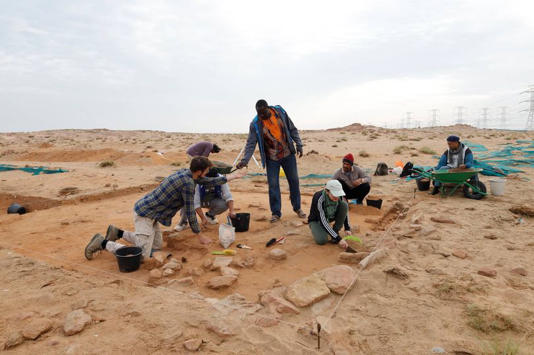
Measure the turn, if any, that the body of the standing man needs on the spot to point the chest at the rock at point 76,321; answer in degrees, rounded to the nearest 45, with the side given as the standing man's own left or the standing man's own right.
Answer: approximately 45° to the standing man's own right

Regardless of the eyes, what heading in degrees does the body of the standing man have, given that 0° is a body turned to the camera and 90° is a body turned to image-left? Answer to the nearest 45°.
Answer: approximately 0°

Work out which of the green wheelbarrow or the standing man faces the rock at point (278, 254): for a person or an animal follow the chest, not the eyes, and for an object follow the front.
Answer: the standing man

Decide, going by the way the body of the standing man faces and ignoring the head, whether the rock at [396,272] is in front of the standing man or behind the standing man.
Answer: in front

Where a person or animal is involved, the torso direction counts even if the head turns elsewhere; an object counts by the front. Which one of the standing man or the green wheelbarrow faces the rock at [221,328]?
the standing man

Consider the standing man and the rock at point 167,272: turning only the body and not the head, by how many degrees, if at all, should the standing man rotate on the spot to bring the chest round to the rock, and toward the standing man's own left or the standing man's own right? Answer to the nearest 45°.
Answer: approximately 45° to the standing man's own right

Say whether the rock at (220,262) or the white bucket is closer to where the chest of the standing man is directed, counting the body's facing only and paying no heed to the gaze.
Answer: the rock

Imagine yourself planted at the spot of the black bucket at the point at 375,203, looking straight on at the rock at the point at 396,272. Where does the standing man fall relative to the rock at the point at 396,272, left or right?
right
